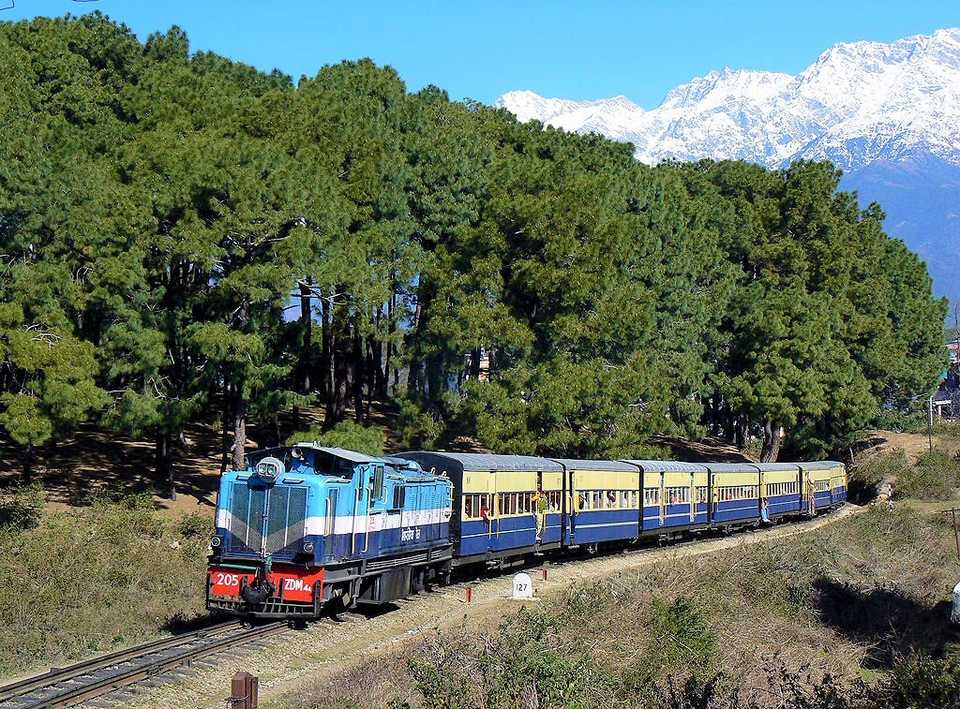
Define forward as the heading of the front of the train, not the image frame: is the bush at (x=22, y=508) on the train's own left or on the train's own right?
on the train's own right

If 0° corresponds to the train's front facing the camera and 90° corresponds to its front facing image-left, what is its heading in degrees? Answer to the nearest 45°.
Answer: approximately 45°

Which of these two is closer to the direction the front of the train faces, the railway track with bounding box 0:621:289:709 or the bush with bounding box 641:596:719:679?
the railway track

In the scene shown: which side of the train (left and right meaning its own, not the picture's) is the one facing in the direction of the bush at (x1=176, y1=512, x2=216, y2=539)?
right

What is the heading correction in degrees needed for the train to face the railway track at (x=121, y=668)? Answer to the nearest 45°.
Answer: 0° — it already faces it

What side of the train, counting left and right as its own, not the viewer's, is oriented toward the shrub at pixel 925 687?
left

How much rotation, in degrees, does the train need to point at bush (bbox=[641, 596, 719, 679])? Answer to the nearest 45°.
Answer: approximately 45° to its left

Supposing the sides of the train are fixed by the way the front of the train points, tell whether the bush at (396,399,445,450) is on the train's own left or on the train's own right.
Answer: on the train's own right

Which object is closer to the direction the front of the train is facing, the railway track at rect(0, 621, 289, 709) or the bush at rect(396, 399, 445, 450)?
the railway track
